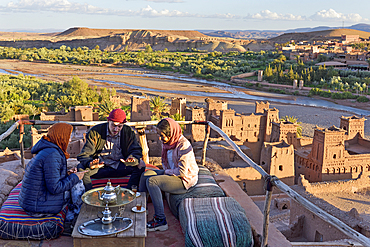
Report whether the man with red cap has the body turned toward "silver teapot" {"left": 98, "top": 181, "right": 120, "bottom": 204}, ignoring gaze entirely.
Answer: yes

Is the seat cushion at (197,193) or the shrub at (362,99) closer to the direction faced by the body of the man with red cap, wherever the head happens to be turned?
the seat cushion

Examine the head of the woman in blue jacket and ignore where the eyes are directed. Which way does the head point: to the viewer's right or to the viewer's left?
to the viewer's right

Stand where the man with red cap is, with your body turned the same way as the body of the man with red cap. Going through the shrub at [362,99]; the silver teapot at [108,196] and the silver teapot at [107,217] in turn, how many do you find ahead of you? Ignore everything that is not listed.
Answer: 2

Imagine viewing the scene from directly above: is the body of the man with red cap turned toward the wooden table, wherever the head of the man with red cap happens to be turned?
yes

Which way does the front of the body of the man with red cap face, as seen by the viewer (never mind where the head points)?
toward the camera

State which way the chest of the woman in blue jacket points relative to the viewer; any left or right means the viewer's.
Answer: facing away from the viewer and to the right of the viewer

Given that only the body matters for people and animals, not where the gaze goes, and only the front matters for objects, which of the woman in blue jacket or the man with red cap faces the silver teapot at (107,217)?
the man with red cap
